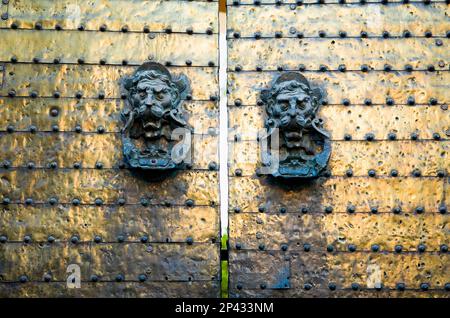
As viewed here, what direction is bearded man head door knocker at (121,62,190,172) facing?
toward the camera

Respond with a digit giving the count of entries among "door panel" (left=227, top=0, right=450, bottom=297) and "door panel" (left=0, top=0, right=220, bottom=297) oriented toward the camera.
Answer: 2

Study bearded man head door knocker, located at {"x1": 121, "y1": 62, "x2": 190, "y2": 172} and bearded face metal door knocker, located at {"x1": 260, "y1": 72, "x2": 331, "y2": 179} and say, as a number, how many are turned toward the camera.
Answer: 2

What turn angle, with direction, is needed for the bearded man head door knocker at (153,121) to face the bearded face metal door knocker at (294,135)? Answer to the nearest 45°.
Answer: approximately 90° to its left

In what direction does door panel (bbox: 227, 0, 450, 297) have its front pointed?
toward the camera

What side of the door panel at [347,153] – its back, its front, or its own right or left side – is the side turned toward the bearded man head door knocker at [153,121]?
right

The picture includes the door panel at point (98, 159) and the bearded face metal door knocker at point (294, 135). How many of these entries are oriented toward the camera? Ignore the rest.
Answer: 2

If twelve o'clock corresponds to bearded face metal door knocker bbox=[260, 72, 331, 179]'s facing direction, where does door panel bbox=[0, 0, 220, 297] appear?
The door panel is roughly at 3 o'clock from the bearded face metal door knocker.

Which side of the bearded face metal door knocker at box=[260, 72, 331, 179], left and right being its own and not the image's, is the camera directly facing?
front

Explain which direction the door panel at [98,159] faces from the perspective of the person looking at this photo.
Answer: facing the viewer

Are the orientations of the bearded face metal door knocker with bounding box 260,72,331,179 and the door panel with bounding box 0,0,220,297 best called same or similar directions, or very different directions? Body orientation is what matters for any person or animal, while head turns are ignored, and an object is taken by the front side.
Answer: same or similar directions

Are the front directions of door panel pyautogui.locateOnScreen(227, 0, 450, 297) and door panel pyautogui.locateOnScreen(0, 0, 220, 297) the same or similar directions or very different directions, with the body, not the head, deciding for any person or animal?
same or similar directions

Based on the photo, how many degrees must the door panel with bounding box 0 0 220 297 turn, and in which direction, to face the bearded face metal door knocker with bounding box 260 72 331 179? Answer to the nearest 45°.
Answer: approximately 90° to its left

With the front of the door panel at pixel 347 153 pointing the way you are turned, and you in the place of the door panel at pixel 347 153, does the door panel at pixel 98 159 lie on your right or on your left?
on your right
